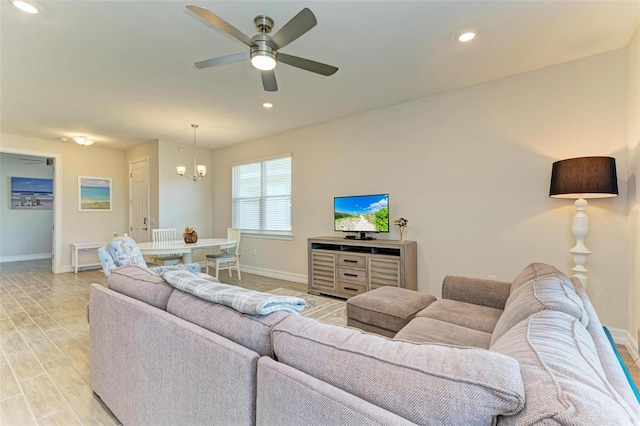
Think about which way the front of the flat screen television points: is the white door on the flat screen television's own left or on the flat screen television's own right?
on the flat screen television's own right

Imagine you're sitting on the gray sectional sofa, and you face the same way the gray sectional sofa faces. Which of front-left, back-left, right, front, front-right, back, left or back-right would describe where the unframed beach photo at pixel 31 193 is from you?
front-left

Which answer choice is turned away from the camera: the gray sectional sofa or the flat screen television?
the gray sectional sofa

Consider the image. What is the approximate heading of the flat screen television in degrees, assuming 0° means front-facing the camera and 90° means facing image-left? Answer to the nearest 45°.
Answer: approximately 45°

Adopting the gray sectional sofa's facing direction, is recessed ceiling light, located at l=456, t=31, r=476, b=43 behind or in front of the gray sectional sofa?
in front

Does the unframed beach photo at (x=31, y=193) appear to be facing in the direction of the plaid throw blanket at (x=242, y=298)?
yes

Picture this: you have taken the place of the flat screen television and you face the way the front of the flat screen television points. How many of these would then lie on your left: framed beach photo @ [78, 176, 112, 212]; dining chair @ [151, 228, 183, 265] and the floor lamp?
1

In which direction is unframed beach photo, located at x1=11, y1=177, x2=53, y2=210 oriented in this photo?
toward the camera

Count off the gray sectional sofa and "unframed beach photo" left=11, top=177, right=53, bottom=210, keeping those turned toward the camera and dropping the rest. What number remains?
1

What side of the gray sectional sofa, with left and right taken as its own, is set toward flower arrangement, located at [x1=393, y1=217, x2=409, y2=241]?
front

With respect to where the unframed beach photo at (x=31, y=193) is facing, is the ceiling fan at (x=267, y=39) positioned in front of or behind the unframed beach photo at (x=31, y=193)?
in front

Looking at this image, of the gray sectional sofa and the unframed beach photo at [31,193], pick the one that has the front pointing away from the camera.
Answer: the gray sectional sofa

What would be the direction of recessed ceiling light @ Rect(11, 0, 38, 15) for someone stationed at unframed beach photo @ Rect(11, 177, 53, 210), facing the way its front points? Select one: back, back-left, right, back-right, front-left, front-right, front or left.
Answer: front

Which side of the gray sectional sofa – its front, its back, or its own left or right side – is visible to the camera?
back

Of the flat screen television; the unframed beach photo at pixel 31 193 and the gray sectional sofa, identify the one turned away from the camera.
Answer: the gray sectional sofa

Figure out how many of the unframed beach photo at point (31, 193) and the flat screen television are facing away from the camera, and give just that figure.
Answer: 0

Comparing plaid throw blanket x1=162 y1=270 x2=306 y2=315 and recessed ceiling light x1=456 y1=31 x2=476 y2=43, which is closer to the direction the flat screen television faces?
the plaid throw blanket

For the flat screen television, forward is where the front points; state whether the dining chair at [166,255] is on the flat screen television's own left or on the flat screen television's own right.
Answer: on the flat screen television's own right
